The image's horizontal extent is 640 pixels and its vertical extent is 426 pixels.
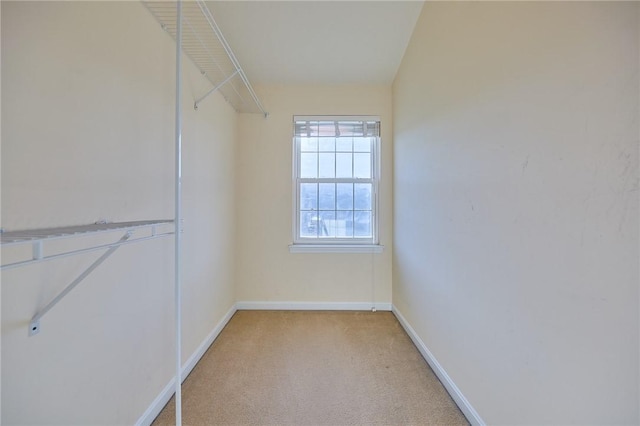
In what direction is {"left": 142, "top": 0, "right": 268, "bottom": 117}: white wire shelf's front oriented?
to the viewer's right

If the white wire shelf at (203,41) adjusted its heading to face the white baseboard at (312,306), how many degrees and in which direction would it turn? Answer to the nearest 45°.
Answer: approximately 45° to its left
